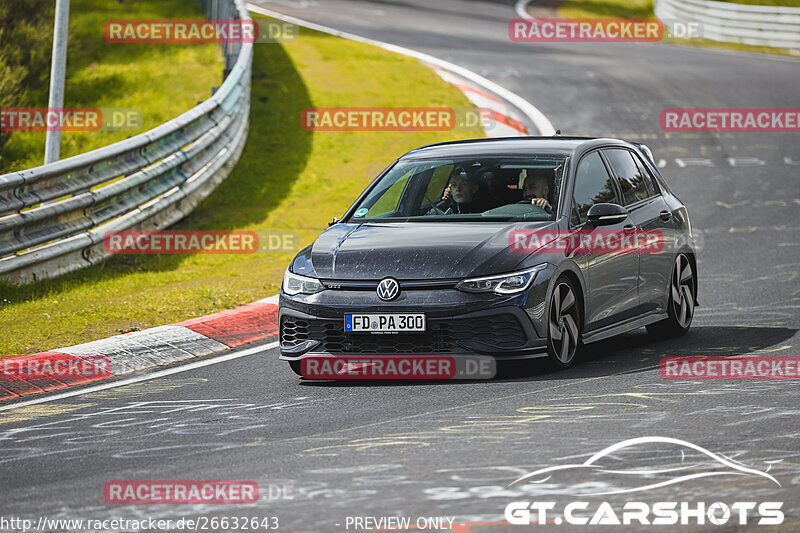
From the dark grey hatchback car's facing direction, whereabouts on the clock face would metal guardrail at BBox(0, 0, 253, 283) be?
The metal guardrail is roughly at 3 o'clock from the dark grey hatchback car.

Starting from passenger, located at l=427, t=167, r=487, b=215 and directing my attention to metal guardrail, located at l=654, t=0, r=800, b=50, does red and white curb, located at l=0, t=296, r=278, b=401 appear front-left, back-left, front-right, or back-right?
back-left

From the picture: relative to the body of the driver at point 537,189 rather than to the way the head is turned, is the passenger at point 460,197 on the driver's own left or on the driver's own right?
on the driver's own right

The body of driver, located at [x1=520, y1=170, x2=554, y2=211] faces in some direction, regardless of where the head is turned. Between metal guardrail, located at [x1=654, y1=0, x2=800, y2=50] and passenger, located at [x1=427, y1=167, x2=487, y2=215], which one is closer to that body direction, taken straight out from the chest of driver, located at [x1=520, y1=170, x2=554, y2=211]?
the passenger

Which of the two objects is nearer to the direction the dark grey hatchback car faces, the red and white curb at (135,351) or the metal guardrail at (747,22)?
the red and white curb

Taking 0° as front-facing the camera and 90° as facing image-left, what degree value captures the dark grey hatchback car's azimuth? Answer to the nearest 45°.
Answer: approximately 45°
